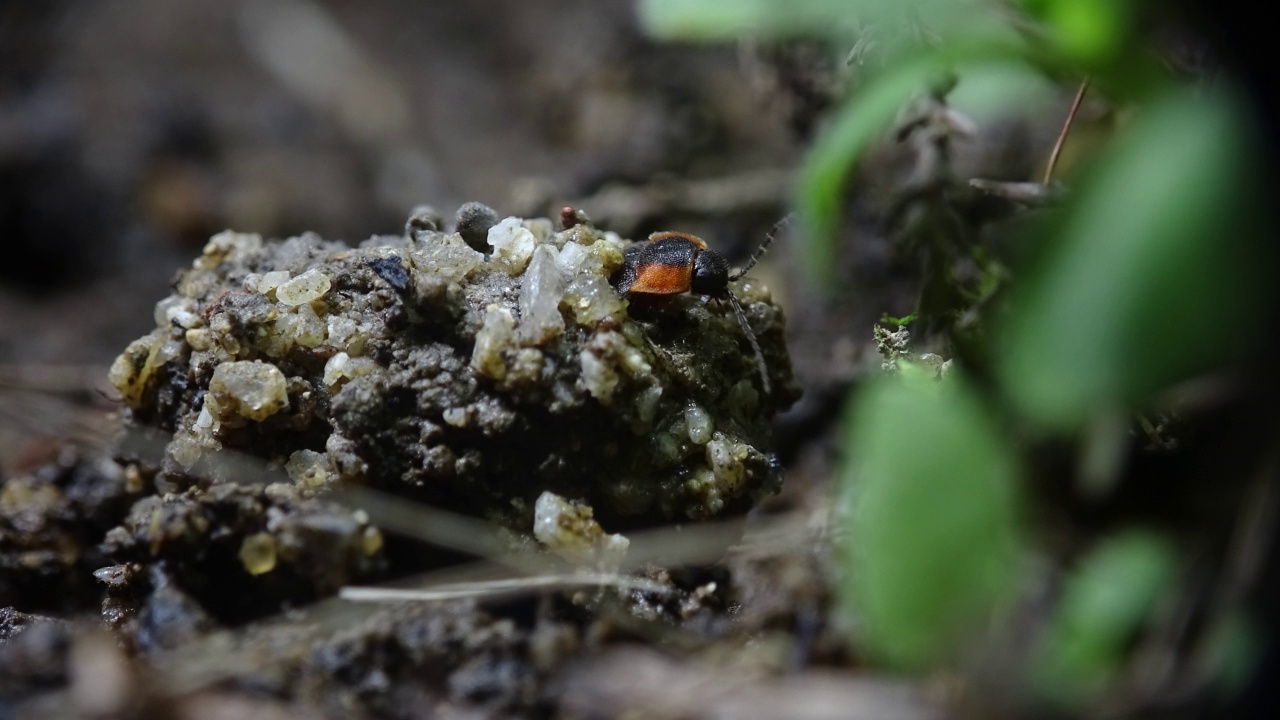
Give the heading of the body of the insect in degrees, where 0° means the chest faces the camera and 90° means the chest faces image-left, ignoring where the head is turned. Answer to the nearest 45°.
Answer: approximately 270°

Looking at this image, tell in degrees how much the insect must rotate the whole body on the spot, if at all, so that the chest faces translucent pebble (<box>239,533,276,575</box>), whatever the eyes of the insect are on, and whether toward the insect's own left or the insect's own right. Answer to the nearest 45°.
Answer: approximately 180°

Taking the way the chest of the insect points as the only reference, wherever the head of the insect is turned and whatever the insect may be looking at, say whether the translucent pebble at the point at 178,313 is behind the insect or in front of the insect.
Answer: behind

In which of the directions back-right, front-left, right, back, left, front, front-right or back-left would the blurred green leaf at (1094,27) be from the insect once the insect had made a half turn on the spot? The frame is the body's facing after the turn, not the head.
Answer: back-left
